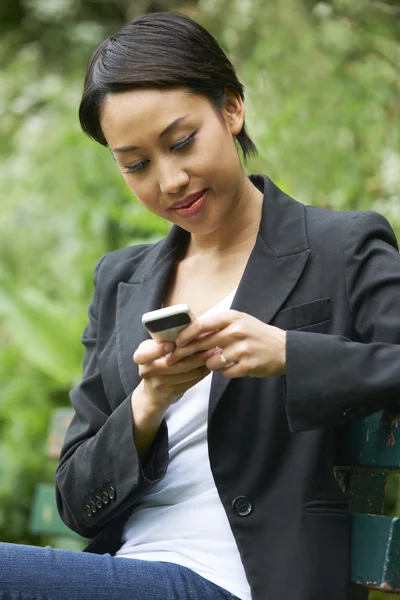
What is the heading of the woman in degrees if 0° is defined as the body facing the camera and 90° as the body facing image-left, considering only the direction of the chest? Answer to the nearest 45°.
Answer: approximately 45°

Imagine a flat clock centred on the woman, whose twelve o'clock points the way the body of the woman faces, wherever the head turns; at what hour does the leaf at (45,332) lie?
The leaf is roughly at 4 o'clock from the woman.

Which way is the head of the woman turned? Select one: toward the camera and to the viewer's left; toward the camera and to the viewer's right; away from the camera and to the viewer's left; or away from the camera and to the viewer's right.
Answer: toward the camera and to the viewer's left
